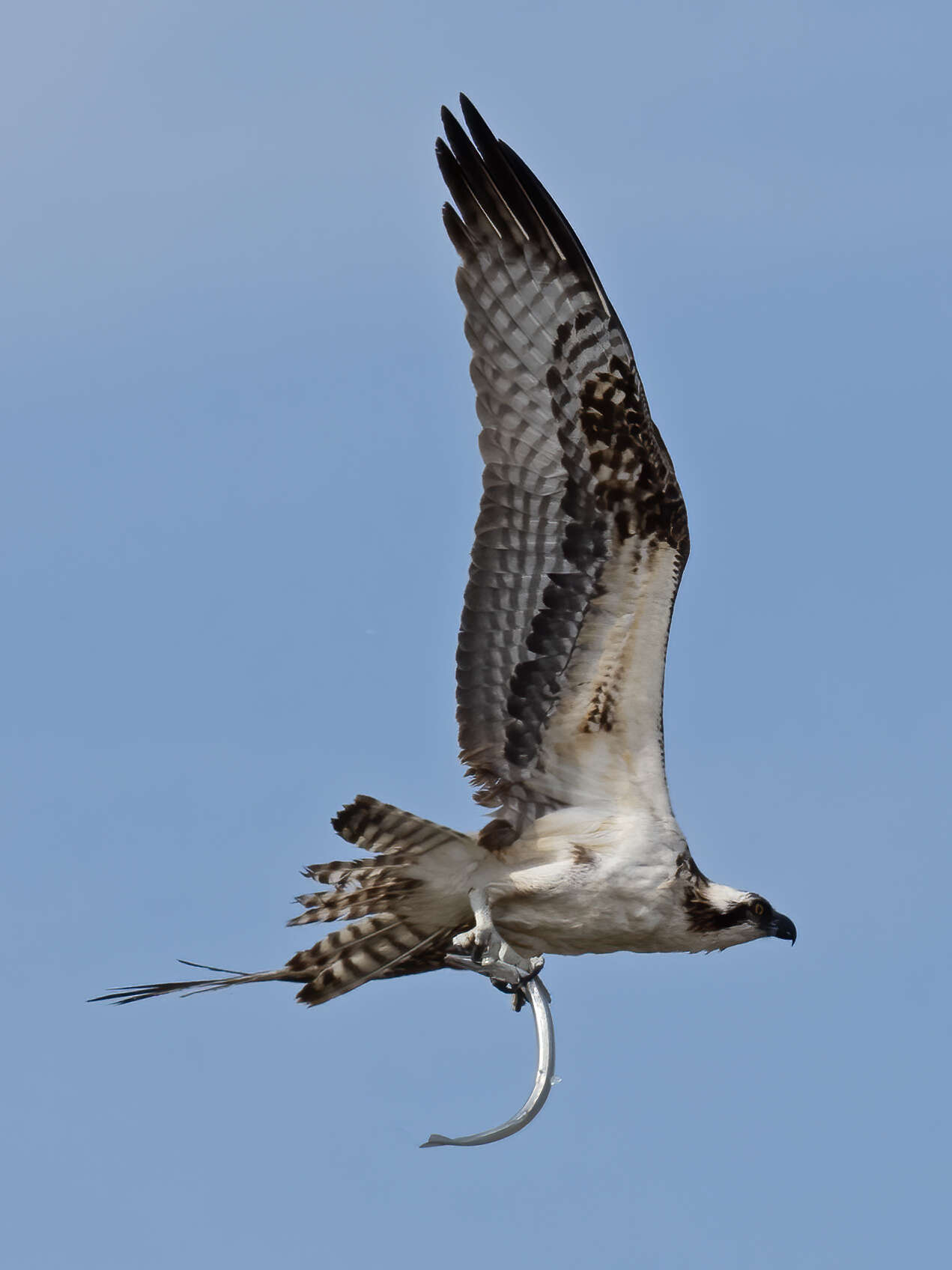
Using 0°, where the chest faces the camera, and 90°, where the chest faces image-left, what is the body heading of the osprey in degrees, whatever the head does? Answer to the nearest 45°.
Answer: approximately 270°
